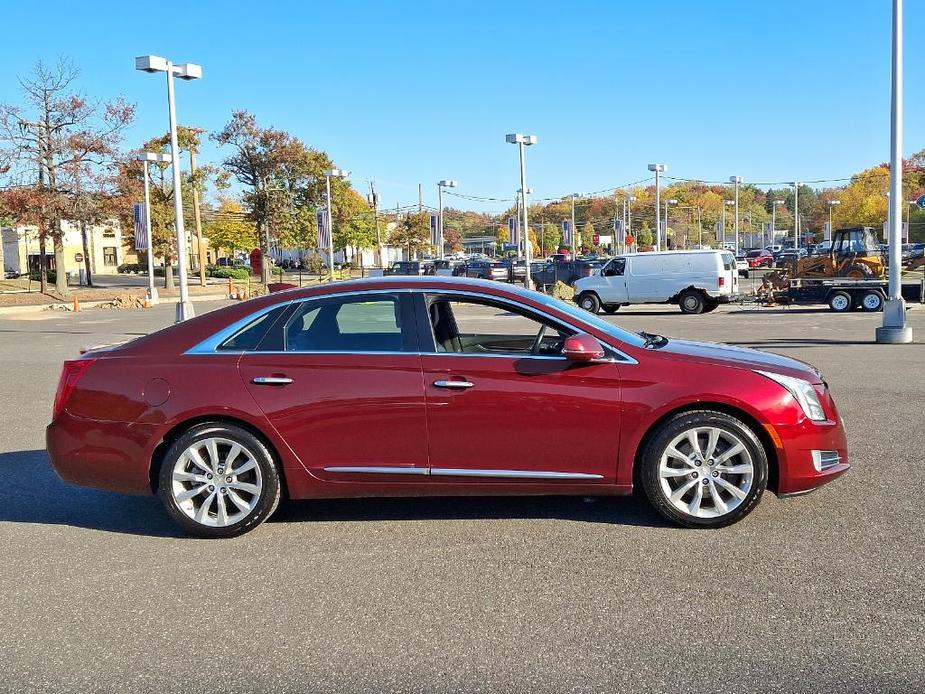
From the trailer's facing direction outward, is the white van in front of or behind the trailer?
in front

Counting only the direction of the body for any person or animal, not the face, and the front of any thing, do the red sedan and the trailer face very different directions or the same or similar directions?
very different directions

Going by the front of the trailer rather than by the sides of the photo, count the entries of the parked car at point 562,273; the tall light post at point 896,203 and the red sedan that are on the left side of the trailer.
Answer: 2

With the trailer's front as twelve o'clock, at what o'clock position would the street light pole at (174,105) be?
The street light pole is roughly at 11 o'clock from the trailer.

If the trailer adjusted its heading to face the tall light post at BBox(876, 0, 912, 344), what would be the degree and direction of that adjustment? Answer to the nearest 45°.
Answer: approximately 90° to its left

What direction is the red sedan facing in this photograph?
to the viewer's right

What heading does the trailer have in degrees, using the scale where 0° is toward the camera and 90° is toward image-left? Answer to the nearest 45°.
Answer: approximately 90°

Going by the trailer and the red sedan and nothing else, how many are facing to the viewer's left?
1

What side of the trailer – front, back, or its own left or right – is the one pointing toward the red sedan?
left
